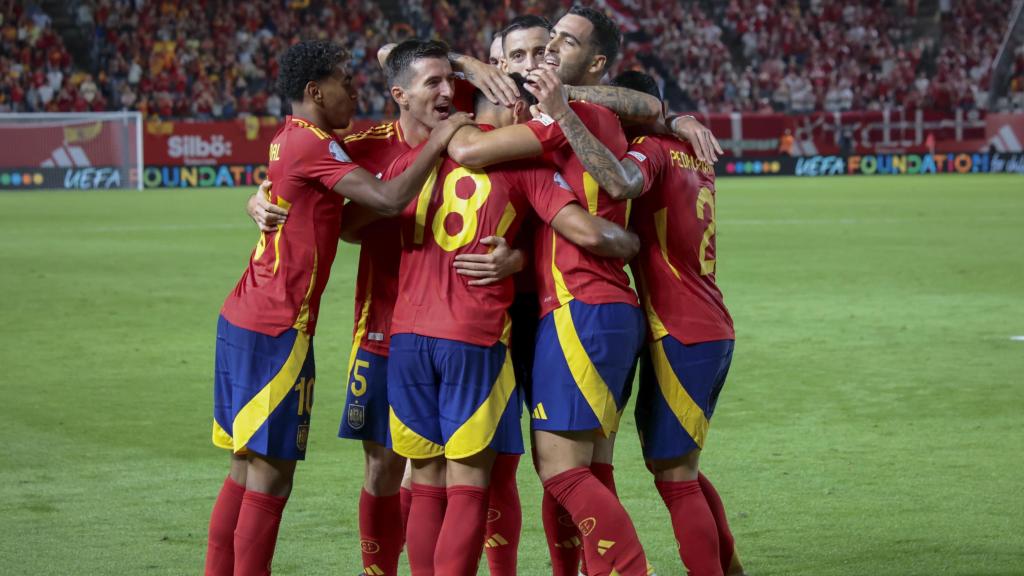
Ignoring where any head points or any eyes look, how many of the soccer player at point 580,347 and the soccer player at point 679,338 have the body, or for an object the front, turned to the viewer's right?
0

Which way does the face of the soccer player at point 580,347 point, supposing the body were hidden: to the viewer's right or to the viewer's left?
to the viewer's left

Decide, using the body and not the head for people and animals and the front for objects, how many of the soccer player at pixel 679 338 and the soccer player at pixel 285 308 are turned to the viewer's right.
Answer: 1

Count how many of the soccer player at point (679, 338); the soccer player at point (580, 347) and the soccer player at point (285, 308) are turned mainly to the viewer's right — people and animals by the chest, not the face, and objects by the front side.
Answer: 1

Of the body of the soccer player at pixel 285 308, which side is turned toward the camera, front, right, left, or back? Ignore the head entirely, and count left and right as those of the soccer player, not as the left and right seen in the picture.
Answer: right

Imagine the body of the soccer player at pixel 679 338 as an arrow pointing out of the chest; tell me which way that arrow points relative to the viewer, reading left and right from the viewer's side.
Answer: facing away from the viewer and to the left of the viewer

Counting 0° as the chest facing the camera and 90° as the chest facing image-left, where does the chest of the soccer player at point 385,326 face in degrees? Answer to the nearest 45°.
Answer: approximately 315°
